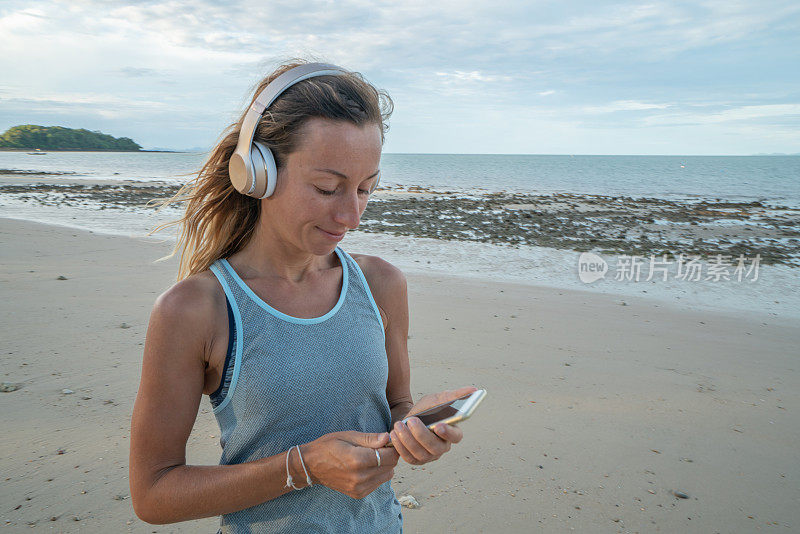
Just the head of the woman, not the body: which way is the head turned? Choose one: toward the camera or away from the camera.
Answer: toward the camera

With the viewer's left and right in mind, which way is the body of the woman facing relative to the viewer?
facing the viewer and to the right of the viewer
